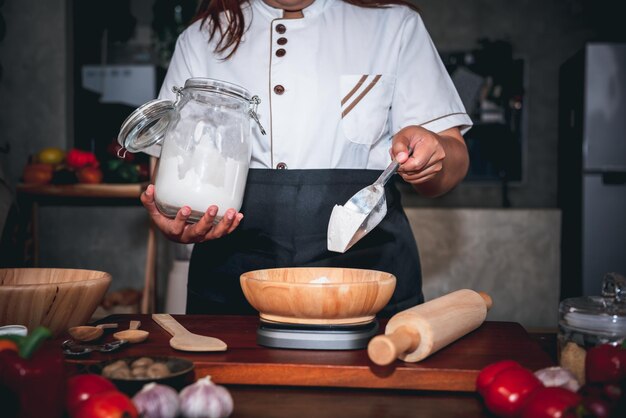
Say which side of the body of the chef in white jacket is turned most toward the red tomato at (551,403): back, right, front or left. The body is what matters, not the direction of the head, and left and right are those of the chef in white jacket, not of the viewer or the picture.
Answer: front

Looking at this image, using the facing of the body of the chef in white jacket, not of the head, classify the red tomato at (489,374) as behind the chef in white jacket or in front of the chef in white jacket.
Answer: in front

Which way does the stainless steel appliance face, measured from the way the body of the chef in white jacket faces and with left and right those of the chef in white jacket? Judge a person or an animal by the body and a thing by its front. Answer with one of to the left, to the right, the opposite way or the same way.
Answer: the same way

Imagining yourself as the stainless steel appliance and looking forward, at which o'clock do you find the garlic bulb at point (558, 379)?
The garlic bulb is roughly at 12 o'clock from the stainless steel appliance.

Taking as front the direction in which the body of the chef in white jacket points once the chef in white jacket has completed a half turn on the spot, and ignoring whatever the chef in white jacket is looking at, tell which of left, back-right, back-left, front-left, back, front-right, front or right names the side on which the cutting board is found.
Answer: back

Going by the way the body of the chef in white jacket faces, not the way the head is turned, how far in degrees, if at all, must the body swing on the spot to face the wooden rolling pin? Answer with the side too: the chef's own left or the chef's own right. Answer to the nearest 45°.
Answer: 0° — they already face it

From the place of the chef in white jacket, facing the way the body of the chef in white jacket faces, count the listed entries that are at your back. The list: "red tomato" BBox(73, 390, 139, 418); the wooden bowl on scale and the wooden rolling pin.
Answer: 0

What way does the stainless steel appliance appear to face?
toward the camera

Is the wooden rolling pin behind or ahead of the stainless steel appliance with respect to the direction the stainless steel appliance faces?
ahead

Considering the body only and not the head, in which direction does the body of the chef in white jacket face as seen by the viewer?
toward the camera

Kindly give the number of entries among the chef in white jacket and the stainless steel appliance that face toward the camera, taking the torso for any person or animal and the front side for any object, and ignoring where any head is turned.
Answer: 2

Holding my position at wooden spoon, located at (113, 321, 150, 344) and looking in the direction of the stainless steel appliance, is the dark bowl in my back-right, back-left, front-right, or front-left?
back-right

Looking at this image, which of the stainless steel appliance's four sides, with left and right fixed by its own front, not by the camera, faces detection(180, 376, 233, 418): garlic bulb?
front
